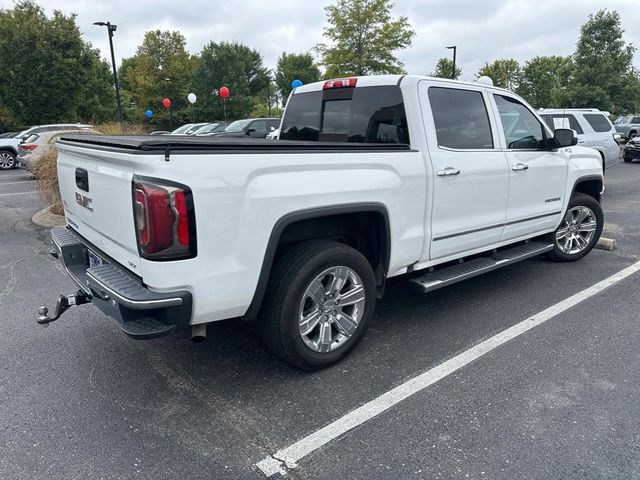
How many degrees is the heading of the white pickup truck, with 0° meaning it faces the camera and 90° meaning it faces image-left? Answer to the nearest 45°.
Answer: approximately 225°

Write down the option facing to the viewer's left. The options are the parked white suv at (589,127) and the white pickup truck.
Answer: the parked white suv

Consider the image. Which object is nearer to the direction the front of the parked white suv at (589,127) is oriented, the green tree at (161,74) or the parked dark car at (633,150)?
the green tree

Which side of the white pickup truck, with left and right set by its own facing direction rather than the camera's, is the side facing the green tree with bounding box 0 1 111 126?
left

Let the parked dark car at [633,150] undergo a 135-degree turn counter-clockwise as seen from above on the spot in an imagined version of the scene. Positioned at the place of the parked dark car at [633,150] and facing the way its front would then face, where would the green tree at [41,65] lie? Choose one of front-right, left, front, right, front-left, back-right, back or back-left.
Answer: back

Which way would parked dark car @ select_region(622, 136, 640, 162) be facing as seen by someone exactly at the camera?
facing the viewer and to the left of the viewer

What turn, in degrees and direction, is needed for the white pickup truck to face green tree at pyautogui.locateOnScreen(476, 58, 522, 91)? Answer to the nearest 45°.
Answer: approximately 45° to its left

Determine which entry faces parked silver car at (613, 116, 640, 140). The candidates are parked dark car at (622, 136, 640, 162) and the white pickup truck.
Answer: the white pickup truck

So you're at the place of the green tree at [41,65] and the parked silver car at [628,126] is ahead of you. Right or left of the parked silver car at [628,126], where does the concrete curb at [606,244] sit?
right

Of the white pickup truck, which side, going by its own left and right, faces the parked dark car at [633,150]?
front

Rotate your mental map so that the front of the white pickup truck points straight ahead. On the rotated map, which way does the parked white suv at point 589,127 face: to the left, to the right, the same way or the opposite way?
to the left

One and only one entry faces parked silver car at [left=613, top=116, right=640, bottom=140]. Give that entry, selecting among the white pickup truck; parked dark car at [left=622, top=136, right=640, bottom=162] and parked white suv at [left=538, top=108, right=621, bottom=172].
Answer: the white pickup truck
